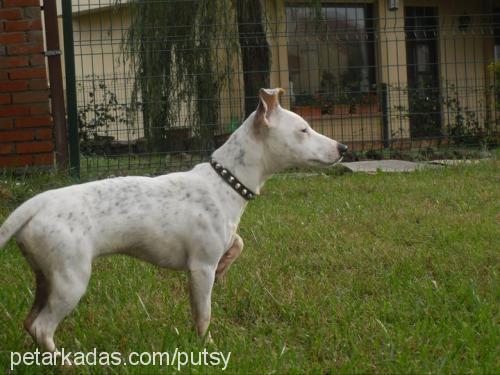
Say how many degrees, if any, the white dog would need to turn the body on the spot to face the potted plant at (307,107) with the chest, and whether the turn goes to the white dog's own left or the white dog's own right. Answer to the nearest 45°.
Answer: approximately 90° to the white dog's own left

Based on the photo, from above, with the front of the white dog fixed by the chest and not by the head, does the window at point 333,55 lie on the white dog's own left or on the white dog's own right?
on the white dog's own left

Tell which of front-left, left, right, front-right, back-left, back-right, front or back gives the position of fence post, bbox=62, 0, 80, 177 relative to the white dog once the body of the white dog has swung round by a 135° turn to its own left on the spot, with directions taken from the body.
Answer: front-right

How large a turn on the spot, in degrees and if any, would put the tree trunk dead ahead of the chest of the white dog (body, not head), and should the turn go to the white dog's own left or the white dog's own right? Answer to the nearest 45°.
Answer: approximately 90° to the white dog's own left

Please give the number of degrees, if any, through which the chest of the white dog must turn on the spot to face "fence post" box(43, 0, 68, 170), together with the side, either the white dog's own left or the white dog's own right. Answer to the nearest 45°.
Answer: approximately 90° to the white dog's own left

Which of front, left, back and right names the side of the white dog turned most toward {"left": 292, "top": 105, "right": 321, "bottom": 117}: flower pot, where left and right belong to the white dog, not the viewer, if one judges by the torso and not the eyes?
left

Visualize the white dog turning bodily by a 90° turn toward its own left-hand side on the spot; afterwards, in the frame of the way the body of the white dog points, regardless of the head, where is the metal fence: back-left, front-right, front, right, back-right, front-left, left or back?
front

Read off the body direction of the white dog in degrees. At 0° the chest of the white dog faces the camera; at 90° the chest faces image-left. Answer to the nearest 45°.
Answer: approximately 270°
